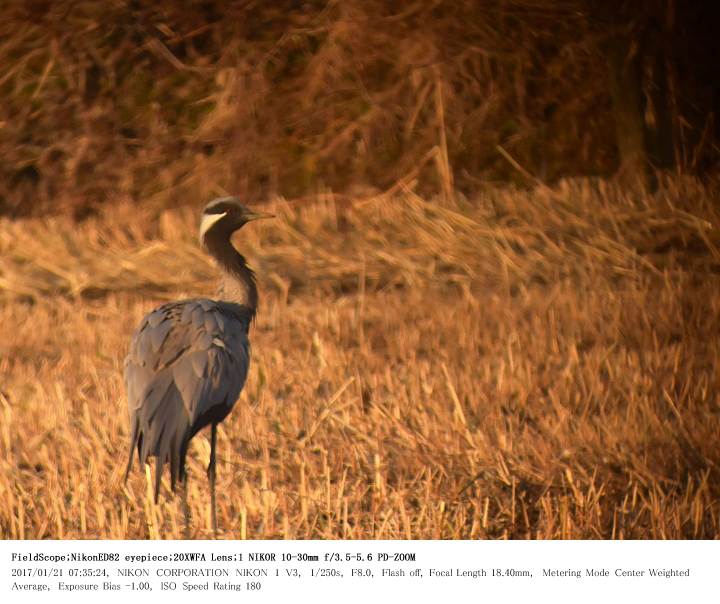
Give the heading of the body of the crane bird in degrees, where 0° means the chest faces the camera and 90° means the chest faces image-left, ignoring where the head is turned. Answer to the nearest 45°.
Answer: approximately 225°
